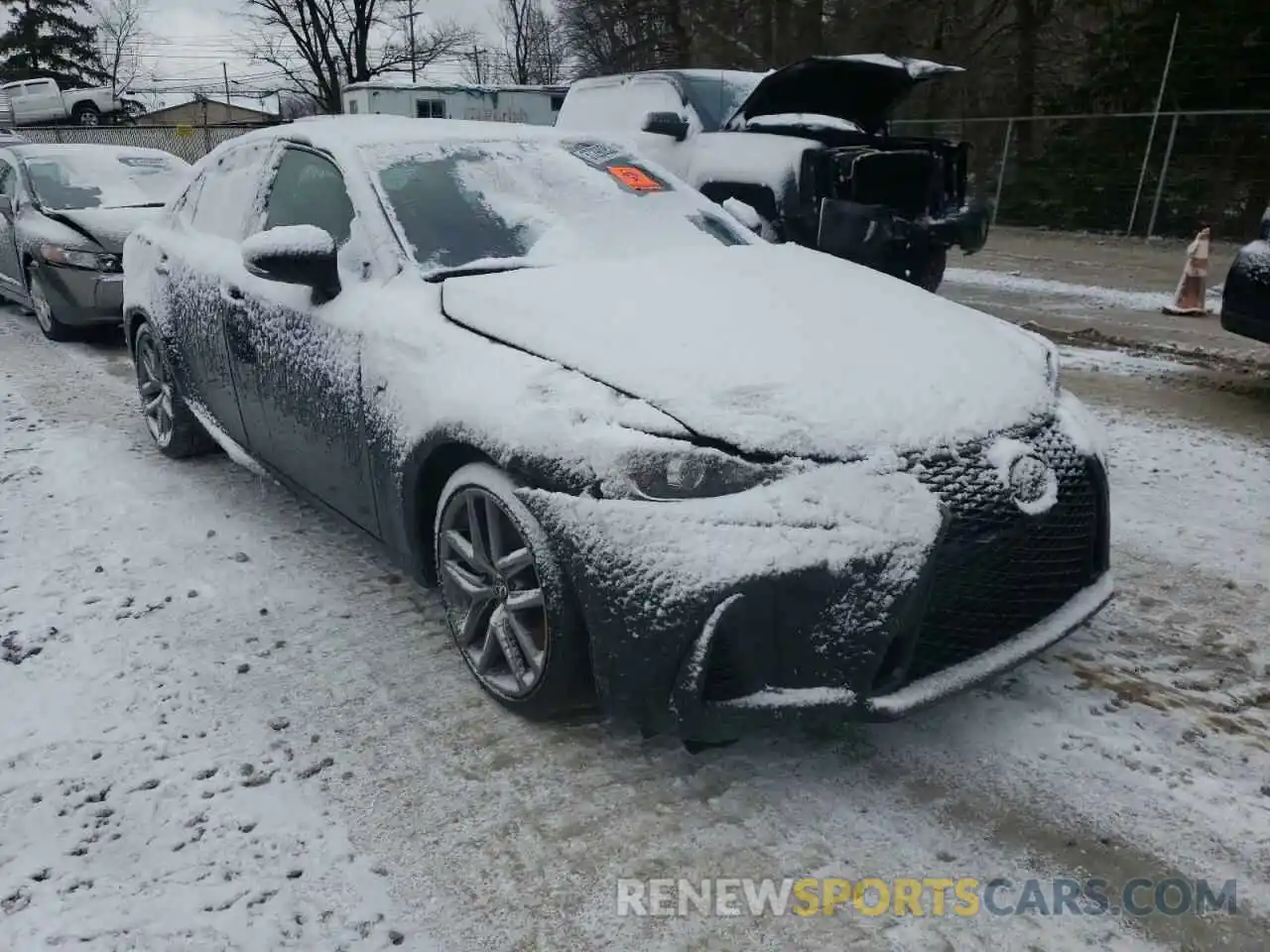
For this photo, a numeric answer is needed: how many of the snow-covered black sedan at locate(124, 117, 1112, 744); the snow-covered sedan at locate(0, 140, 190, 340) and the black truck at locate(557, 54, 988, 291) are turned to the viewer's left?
0

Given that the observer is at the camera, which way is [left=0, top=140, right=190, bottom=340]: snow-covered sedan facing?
facing the viewer and to the right of the viewer

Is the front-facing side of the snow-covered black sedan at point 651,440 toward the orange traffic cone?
no

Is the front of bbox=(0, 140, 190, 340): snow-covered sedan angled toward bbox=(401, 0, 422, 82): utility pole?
no

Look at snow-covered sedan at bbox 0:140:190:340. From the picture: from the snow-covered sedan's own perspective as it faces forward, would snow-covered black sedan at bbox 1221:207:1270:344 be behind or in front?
in front

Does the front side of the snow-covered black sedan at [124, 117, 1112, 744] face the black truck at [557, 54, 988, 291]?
no

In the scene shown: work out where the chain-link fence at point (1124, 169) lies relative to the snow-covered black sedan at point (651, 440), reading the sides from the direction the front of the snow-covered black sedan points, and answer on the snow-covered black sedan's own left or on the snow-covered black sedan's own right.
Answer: on the snow-covered black sedan's own left

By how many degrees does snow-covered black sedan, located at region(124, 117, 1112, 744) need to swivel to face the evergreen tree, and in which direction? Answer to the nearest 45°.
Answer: approximately 180°

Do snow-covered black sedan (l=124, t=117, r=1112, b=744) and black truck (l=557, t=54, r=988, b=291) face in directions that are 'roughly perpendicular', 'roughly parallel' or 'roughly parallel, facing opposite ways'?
roughly parallel

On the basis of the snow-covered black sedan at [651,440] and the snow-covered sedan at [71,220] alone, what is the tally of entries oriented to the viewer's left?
0

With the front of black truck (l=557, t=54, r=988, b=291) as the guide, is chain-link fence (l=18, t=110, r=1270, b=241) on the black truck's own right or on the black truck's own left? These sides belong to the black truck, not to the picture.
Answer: on the black truck's own left

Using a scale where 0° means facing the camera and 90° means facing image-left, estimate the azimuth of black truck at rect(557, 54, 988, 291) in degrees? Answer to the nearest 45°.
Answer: approximately 315°

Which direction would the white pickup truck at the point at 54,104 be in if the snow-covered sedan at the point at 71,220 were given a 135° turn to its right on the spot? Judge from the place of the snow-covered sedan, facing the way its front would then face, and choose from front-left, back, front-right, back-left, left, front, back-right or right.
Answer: right

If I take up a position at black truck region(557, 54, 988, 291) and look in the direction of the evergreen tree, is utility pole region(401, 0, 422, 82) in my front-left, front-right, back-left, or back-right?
front-right
